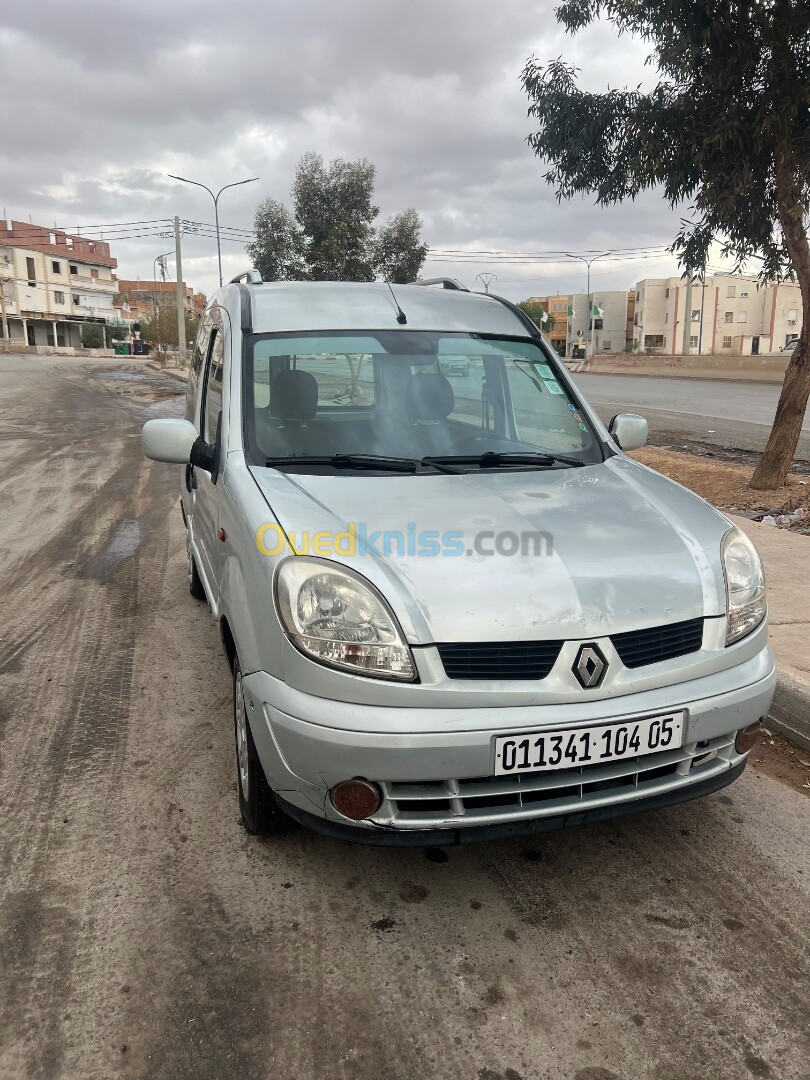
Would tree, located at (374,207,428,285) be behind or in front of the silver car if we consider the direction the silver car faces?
behind

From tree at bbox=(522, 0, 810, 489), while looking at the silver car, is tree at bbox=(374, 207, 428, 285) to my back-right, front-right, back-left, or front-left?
back-right

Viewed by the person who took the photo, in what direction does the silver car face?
facing the viewer and to the right of the viewer

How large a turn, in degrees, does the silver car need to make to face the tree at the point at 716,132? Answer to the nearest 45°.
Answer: approximately 135° to its left

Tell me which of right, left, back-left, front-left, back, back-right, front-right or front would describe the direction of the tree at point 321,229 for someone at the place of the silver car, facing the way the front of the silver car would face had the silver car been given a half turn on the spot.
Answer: front-right

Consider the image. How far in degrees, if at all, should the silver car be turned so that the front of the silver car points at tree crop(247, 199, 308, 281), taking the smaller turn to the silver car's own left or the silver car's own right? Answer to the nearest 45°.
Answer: approximately 135° to the silver car's own left

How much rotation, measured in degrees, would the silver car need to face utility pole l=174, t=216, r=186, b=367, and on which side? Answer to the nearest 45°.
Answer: approximately 135° to its left
